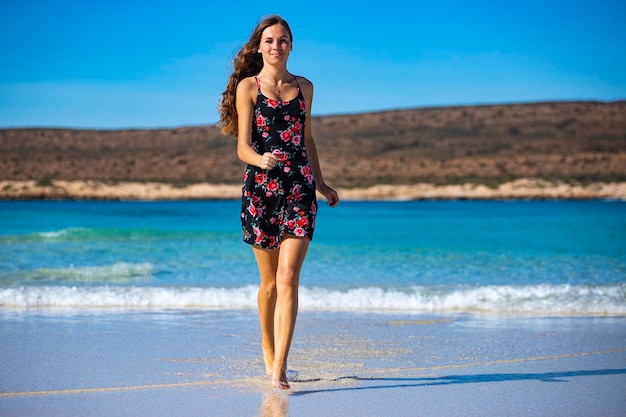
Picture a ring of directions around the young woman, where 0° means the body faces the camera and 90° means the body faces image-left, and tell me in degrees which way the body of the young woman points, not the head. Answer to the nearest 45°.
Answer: approximately 0°
